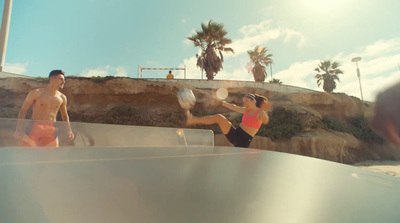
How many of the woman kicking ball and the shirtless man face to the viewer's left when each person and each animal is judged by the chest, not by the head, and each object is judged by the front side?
1

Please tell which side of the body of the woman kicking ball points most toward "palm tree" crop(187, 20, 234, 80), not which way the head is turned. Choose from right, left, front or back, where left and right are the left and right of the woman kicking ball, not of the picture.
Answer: right

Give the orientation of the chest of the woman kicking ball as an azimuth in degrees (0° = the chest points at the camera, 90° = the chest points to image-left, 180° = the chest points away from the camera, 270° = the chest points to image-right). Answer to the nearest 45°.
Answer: approximately 90°

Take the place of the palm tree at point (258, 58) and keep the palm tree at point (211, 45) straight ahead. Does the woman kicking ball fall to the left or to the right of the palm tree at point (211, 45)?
left

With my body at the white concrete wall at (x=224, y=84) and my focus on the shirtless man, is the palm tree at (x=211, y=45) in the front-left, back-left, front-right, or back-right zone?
back-right

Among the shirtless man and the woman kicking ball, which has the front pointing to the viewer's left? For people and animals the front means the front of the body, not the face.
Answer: the woman kicking ball

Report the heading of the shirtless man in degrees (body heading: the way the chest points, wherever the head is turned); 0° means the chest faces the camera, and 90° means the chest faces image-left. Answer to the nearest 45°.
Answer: approximately 315°

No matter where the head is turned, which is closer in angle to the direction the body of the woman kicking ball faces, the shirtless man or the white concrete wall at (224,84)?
the shirtless man

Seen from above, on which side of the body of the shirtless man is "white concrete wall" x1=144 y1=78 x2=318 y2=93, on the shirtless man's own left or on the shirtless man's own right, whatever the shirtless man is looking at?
on the shirtless man's own left
